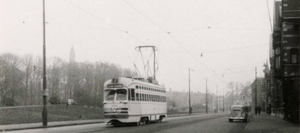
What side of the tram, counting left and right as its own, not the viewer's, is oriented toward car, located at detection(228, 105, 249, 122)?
back

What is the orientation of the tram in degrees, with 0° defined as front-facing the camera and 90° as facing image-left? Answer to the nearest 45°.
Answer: approximately 45°
